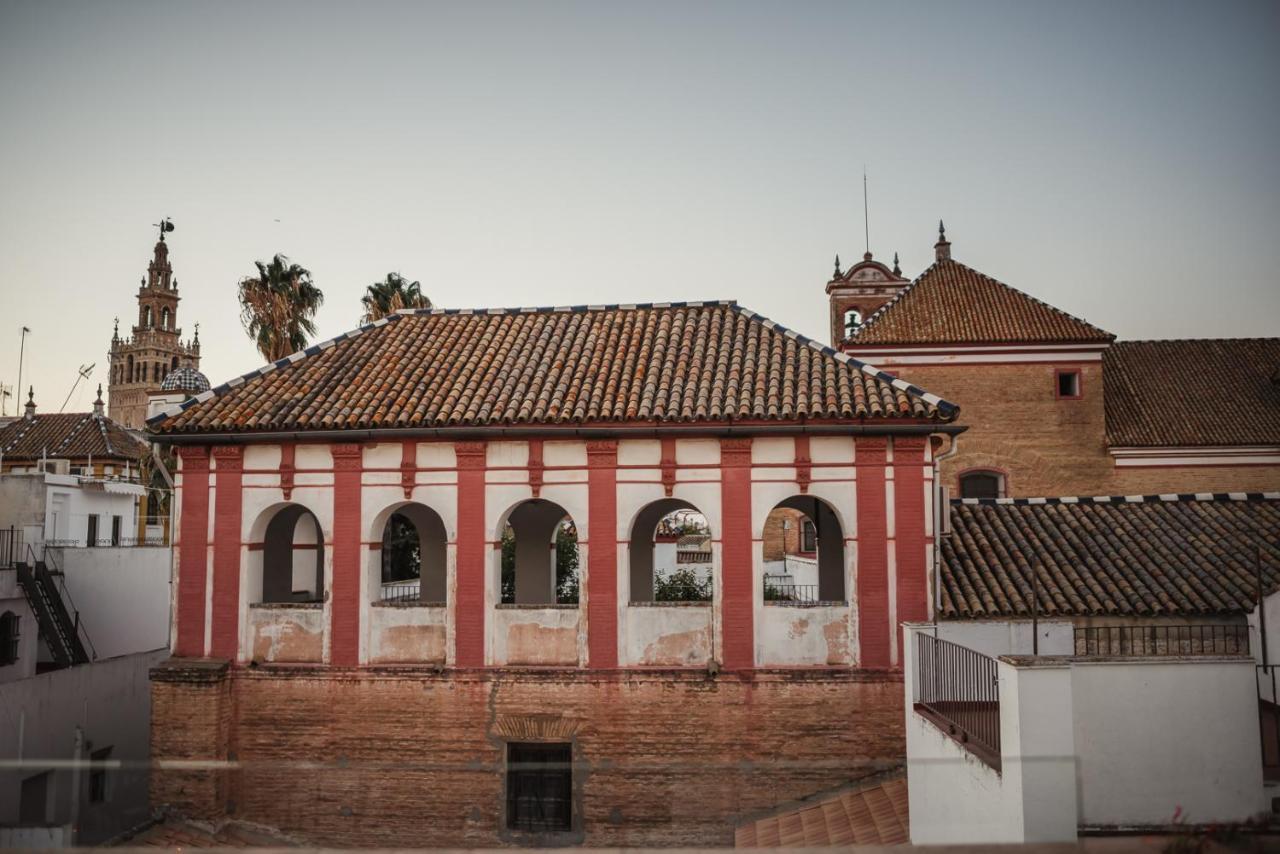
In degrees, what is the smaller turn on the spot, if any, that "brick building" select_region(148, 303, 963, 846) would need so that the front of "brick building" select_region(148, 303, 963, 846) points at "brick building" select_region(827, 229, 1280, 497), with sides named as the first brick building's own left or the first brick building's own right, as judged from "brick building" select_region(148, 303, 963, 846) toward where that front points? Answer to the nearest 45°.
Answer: approximately 135° to the first brick building's own left

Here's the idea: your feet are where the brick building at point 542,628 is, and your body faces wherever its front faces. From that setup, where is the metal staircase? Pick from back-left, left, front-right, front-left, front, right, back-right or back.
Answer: back-right

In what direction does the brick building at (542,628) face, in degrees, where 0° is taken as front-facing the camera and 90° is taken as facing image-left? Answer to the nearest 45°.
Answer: approximately 0°

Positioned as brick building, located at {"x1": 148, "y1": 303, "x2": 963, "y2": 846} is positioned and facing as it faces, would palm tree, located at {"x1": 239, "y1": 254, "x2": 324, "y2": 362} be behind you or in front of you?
behind
